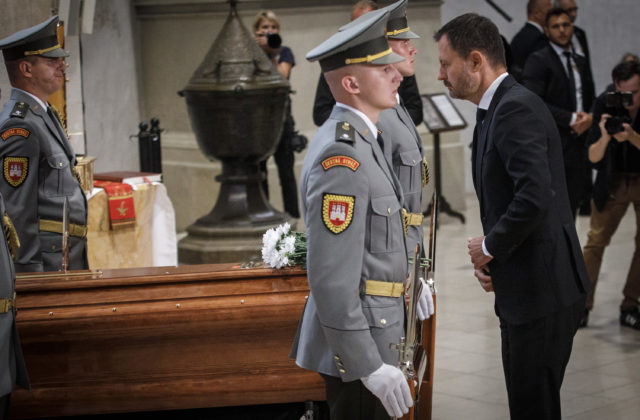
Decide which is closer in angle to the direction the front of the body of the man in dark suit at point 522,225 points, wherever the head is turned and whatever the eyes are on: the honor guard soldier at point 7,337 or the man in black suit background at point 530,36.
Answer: the honor guard soldier

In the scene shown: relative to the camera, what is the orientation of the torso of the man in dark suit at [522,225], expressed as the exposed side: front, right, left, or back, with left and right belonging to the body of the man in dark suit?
left

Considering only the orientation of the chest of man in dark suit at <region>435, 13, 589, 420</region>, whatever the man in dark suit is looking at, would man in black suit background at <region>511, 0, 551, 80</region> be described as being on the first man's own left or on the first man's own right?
on the first man's own right

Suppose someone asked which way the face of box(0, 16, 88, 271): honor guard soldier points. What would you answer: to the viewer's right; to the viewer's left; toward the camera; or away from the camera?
to the viewer's right
